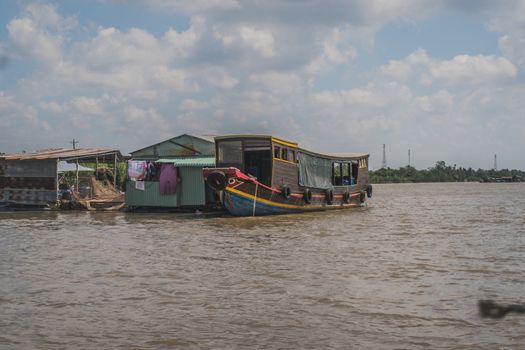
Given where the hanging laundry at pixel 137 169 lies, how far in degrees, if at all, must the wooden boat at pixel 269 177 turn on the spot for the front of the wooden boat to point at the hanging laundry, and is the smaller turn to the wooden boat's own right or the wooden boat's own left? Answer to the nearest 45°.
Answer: approximately 45° to the wooden boat's own right

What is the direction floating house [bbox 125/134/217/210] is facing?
toward the camera

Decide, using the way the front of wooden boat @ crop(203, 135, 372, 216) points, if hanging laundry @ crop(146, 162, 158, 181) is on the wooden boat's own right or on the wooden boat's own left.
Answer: on the wooden boat's own right

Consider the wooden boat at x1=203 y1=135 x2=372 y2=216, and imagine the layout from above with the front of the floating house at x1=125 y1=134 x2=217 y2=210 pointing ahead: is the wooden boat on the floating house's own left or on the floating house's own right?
on the floating house's own left

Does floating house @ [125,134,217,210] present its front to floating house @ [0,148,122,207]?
no

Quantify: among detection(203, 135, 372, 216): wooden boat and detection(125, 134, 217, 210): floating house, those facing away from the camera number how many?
0

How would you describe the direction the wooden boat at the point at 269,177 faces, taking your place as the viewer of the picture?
facing the viewer and to the left of the viewer
